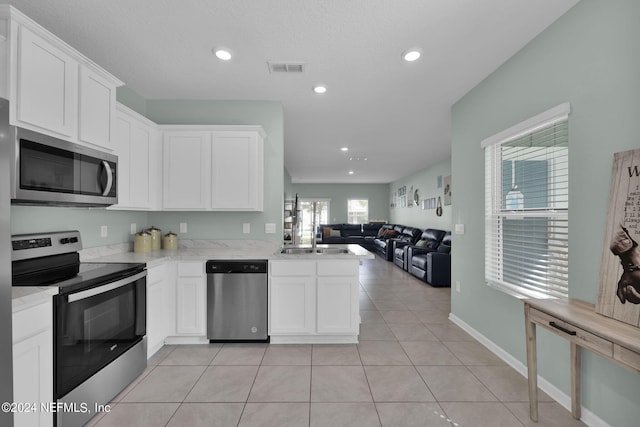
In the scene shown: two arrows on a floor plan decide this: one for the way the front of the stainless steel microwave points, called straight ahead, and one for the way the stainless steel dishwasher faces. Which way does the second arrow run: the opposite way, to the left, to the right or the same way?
to the right

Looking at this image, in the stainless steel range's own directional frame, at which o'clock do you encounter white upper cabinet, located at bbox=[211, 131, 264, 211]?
The white upper cabinet is roughly at 10 o'clock from the stainless steel range.

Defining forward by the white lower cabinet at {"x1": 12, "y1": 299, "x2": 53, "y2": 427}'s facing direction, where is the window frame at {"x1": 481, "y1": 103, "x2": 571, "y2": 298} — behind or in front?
in front

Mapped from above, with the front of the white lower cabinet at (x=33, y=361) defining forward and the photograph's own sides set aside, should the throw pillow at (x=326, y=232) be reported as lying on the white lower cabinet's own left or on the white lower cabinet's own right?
on the white lower cabinet's own left

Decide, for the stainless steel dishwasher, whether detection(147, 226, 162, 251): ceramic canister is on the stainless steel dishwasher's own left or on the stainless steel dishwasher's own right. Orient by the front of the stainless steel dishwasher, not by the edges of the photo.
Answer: on the stainless steel dishwasher's own right

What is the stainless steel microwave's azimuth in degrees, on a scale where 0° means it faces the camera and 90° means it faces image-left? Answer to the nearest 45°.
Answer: approximately 315°

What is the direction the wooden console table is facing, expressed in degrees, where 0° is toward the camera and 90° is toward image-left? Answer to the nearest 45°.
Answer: approximately 45°

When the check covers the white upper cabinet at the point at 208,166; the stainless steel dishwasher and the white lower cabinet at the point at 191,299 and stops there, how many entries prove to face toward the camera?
3

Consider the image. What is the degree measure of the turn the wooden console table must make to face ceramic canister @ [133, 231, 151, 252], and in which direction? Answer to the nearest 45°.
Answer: approximately 45° to its right

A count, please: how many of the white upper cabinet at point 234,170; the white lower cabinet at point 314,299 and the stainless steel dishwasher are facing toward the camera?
3

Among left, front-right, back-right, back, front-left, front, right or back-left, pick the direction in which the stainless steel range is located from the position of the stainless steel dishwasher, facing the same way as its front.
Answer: front-right

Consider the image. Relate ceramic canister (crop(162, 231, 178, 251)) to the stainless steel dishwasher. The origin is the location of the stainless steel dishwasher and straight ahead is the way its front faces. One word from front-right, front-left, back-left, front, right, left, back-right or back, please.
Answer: back-right
